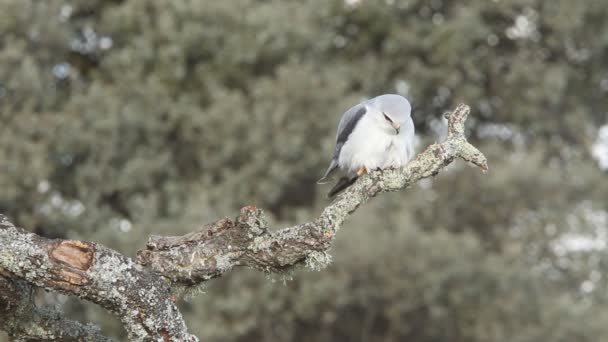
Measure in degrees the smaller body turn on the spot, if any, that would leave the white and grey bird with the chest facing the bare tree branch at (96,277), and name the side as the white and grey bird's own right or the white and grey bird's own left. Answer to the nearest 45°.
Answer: approximately 90° to the white and grey bird's own right

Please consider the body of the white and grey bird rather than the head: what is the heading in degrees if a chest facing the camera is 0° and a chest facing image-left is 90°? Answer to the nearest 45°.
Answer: approximately 315°

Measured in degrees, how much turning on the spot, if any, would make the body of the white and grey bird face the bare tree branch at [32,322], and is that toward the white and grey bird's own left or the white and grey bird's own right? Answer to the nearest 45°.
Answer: approximately 90° to the white and grey bird's own right
